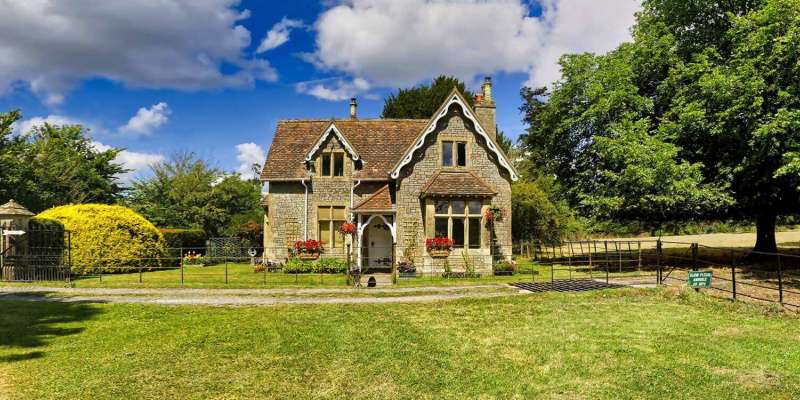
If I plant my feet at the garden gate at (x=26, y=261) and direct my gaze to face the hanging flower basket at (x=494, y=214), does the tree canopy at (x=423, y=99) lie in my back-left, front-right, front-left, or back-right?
front-left

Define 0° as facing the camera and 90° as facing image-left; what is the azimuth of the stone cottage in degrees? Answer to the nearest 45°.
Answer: approximately 0°

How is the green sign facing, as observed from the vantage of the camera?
facing the viewer

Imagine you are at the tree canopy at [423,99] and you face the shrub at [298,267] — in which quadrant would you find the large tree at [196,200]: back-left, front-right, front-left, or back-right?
front-right

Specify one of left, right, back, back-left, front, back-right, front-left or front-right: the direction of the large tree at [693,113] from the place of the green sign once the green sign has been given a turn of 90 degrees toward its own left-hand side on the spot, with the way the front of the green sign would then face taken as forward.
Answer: left

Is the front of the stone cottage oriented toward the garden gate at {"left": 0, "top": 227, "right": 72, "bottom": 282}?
no

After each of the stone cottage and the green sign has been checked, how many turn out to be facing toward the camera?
2

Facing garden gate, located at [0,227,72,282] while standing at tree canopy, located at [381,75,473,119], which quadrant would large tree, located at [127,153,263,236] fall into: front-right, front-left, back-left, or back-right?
front-right

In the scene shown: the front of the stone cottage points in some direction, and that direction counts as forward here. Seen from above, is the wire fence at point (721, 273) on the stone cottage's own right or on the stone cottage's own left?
on the stone cottage's own left

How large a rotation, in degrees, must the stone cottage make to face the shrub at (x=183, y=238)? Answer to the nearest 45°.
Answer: approximately 135° to its right

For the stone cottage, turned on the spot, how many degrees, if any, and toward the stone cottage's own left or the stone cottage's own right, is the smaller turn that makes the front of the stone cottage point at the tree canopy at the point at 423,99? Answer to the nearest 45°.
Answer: approximately 180°

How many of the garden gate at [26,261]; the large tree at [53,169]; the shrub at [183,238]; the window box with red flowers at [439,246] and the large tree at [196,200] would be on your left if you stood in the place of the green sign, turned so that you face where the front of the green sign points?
0

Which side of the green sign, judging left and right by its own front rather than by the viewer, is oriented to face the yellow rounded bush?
right
